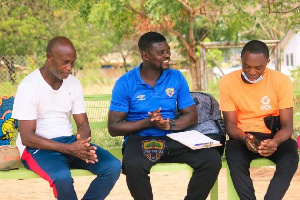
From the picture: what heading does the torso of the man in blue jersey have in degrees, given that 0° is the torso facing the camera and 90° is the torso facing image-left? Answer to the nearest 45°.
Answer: approximately 0°

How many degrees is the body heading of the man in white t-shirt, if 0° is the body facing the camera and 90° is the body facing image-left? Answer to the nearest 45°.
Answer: approximately 315°

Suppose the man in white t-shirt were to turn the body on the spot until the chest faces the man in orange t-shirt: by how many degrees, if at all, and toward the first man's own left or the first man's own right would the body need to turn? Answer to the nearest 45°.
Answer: approximately 45° to the first man's own left

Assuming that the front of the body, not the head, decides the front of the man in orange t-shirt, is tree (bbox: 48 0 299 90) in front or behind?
behind

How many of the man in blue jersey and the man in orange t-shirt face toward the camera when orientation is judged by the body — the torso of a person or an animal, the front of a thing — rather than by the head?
2

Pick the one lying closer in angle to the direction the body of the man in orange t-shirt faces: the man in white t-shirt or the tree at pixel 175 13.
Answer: the man in white t-shirt

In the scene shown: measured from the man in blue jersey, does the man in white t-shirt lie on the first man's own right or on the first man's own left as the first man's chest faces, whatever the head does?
on the first man's own right

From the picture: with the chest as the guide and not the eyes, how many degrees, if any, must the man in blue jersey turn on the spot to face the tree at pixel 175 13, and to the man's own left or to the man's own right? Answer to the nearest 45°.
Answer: approximately 180°

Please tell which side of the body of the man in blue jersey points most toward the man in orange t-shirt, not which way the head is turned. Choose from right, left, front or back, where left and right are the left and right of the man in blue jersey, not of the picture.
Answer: left
